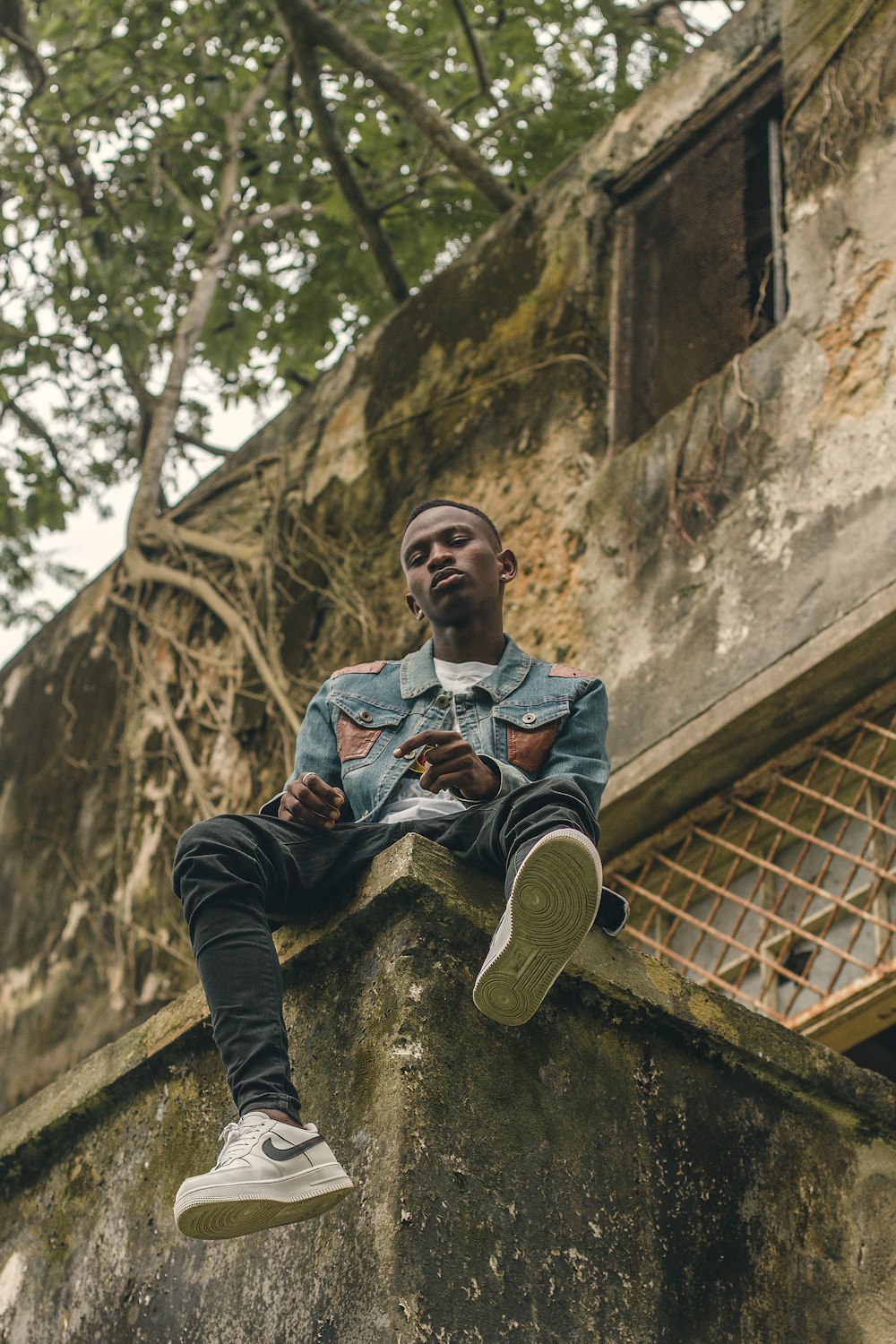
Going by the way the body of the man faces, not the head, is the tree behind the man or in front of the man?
behind

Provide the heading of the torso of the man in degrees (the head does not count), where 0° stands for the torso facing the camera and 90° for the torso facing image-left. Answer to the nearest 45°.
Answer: approximately 0°
